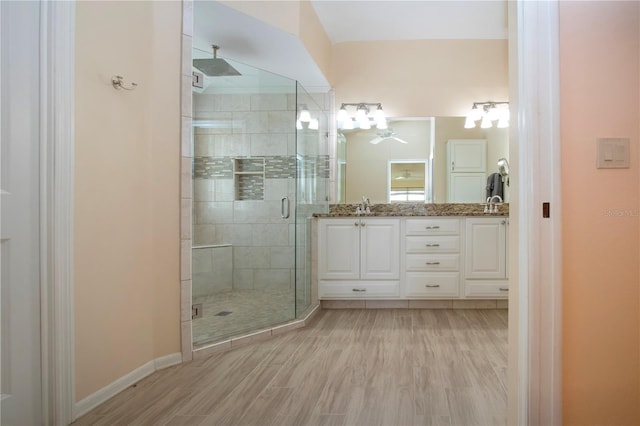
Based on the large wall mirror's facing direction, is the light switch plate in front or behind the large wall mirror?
in front

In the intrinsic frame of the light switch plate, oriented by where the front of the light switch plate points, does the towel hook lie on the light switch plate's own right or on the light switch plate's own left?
on the light switch plate's own right

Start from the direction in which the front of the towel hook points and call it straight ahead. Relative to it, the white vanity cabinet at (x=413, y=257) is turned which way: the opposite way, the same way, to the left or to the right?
to the right

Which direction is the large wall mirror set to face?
toward the camera

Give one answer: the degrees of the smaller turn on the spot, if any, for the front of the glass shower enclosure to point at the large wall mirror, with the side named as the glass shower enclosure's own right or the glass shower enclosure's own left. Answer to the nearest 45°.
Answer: approximately 45° to the glass shower enclosure's own left

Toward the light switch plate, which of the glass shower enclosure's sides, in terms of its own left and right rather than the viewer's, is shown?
front

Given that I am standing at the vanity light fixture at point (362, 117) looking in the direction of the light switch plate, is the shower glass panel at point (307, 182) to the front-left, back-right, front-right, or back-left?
front-right

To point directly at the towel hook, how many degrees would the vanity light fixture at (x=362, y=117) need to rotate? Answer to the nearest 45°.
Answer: approximately 45° to its right

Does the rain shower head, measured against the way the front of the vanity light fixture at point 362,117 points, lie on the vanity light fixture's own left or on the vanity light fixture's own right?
on the vanity light fixture's own right

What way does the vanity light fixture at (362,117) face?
toward the camera

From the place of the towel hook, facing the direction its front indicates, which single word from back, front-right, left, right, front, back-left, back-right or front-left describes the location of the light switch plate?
front
